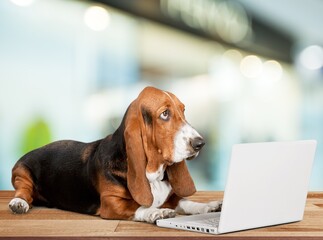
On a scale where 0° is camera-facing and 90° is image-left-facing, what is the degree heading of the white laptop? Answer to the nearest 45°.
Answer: approximately 135°
